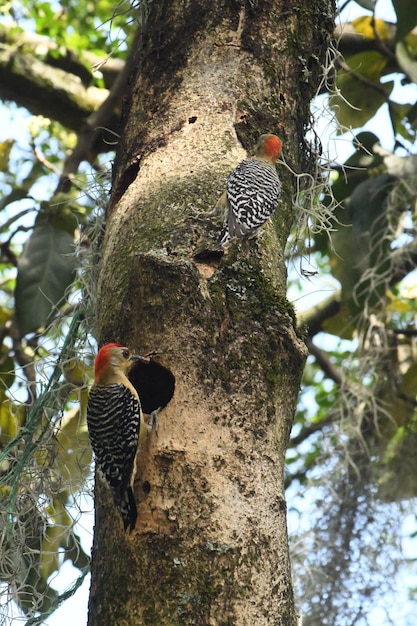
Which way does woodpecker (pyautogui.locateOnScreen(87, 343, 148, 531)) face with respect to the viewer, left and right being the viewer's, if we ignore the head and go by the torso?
facing away from the viewer and to the right of the viewer

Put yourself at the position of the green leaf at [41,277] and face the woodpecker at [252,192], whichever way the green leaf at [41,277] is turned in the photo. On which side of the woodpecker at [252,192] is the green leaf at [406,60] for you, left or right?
left
